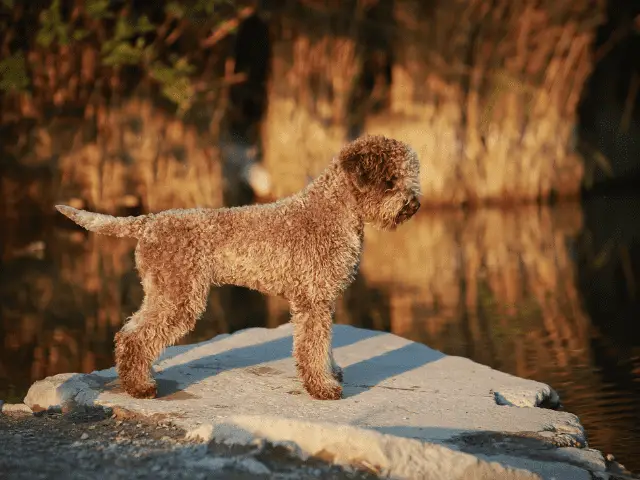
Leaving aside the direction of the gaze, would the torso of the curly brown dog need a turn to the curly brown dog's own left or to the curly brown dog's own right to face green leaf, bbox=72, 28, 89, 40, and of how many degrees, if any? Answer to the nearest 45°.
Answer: approximately 90° to the curly brown dog's own left

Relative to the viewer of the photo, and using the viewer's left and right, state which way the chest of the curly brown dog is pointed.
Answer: facing to the right of the viewer

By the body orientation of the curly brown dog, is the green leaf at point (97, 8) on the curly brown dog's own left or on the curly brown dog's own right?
on the curly brown dog's own left

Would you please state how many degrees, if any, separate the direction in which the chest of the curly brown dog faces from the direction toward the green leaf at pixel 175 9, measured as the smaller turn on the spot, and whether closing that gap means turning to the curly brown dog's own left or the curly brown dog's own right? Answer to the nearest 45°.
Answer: approximately 90° to the curly brown dog's own left

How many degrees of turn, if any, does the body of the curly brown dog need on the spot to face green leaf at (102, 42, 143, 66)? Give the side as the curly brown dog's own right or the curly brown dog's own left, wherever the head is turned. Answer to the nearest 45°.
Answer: approximately 90° to the curly brown dog's own left
